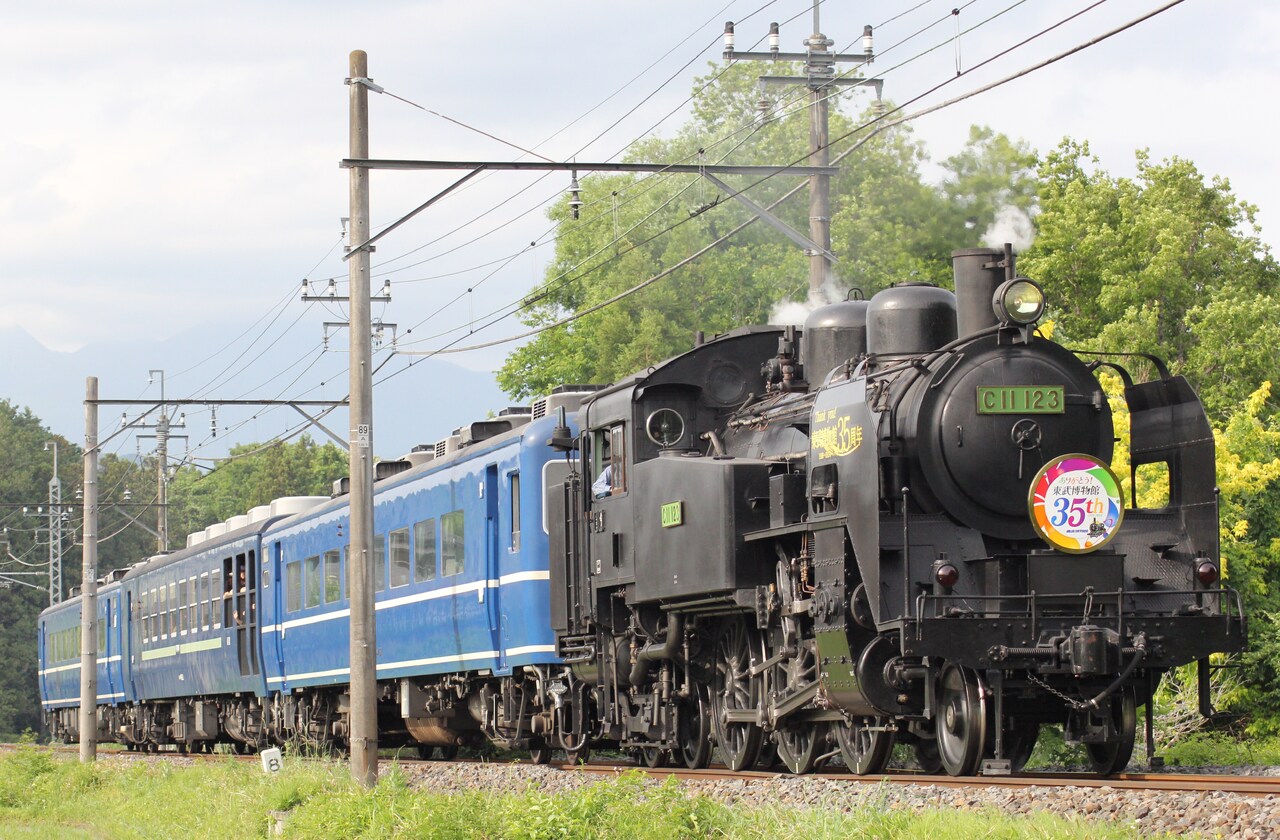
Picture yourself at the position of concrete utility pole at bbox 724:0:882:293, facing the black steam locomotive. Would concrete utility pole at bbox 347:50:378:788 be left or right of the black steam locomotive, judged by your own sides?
right

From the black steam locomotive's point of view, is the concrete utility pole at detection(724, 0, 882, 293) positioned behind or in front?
behind

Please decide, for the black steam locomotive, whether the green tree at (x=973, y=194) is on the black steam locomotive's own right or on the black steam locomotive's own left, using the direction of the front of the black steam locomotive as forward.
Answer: on the black steam locomotive's own left

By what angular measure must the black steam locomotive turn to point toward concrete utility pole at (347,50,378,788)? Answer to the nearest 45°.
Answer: approximately 180°

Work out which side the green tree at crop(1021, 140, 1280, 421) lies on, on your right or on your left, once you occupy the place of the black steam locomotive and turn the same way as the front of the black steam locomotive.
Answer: on your left

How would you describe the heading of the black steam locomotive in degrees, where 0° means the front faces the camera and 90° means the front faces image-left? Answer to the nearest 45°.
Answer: approximately 315°

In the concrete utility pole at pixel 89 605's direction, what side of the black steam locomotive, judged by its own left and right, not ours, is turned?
back
